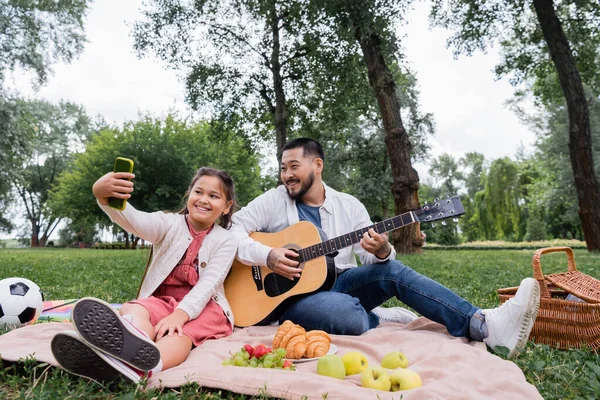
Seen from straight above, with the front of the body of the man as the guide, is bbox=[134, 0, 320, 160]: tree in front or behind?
behind

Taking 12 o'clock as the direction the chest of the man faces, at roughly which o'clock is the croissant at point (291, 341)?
The croissant is roughly at 1 o'clock from the man.

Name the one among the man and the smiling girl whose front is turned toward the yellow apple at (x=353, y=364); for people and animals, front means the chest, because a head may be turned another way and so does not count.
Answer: the man

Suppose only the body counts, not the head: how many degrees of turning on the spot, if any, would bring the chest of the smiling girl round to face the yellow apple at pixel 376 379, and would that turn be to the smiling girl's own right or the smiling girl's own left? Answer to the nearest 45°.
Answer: approximately 90° to the smiling girl's own left

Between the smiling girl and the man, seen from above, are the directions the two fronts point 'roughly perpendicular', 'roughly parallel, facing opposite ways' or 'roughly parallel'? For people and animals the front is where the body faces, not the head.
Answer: roughly parallel

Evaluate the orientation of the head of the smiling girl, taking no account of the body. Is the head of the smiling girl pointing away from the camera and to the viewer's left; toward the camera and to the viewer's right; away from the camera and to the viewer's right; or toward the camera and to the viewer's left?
toward the camera and to the viewer's left

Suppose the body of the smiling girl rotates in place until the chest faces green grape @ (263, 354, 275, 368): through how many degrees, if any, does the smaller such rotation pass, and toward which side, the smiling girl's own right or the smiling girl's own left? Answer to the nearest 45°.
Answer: approximately 90° to the smiling girl's own left

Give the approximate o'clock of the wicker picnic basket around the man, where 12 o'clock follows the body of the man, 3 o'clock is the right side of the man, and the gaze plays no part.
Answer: The wicker picnic basket is roughly at 9 o'clock from the man.

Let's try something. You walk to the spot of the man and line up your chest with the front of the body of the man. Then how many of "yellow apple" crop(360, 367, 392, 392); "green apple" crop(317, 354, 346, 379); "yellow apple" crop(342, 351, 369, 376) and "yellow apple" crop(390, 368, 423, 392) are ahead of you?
4

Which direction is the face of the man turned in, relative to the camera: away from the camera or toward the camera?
toward the camera

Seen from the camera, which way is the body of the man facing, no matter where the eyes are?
toward the camera

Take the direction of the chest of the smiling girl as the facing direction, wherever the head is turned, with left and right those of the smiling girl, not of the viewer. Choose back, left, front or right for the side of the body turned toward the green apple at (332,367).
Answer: left

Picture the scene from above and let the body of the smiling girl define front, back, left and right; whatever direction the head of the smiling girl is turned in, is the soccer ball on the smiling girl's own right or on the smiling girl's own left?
on the smiling girl's own right

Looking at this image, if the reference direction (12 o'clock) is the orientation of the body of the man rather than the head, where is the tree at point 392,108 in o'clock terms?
The tree is roughly at 6 o'clock from the man.

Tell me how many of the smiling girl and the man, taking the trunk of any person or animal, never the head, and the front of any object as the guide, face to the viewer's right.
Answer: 0

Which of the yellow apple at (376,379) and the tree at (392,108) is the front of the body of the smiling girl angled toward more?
the yellow apple

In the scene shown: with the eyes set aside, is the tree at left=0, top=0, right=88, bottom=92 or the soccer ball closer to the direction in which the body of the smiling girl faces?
the soccer ball

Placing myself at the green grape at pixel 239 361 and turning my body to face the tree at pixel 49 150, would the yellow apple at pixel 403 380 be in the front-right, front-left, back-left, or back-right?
back-right

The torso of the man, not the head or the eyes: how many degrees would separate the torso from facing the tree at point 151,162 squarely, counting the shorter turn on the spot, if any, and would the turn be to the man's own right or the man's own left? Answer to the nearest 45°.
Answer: approximately 135° to the man's own right
